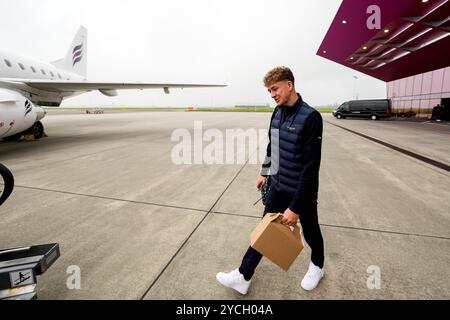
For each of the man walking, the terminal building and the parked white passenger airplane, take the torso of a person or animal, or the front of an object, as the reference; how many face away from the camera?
0

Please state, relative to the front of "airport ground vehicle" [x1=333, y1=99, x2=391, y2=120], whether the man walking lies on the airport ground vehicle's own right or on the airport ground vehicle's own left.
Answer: on the airport ground vehicle's own left

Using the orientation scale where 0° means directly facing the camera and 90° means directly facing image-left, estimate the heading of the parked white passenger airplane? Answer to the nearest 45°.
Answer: approximately 45°

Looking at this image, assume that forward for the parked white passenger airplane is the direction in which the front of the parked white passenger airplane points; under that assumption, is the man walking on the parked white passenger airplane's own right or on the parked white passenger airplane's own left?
on the parked white passenger airplane's own left

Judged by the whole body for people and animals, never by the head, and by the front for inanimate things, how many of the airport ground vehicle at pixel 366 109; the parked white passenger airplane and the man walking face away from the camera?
0

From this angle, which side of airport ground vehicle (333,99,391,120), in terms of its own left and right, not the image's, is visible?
left

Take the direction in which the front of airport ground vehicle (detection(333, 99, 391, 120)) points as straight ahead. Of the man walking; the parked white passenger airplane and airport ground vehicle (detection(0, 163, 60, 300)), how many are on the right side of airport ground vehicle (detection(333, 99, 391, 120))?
0

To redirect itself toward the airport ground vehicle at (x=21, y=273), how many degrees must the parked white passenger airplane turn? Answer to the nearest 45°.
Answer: approximately 45° to its left

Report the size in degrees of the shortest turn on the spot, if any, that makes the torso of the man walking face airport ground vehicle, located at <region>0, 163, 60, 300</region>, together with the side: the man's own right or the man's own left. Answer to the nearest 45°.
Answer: approximately 45° to the man's own right

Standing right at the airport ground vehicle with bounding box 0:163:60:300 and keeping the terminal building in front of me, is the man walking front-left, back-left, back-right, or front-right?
front-right

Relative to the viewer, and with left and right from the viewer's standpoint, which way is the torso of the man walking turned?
facing the viewer and to the left of the viewer

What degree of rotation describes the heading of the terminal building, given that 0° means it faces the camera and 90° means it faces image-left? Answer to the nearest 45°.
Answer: approximately 45°

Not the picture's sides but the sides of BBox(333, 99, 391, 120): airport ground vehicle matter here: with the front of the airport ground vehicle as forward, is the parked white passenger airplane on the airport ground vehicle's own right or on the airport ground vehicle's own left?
on the airport ground vehicle's own left

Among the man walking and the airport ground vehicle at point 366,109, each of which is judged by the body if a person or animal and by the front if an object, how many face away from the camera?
0
